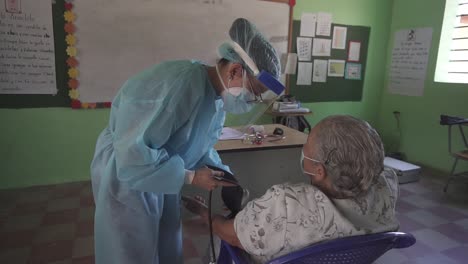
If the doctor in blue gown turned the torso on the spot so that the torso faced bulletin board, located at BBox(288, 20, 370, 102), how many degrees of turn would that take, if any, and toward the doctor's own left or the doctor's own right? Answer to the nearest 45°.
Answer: approximately 45° to the doctor's own left

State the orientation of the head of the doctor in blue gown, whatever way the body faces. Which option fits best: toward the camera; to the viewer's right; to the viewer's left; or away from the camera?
to the viewer's right

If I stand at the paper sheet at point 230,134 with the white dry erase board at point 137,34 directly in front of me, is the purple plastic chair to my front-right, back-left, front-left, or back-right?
back-left

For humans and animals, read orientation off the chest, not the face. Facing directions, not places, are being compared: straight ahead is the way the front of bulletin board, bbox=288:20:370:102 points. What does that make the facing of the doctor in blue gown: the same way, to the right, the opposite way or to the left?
to the left

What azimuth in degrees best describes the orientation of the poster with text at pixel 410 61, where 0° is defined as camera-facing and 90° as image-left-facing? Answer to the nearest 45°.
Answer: approximately 45°

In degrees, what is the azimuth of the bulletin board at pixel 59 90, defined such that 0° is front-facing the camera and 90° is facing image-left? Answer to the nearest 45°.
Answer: approximately 0°

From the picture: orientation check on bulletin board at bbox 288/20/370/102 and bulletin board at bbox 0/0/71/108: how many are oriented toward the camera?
2

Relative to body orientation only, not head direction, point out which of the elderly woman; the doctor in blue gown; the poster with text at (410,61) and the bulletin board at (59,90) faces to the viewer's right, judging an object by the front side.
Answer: the doctor in blue gown

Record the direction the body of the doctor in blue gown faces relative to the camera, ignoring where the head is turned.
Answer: to the viewer's right

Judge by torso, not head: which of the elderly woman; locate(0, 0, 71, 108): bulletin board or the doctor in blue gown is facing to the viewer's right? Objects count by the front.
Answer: the doctor in blue gown

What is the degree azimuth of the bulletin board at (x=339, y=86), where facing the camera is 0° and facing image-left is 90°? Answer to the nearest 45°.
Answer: approximately 0°

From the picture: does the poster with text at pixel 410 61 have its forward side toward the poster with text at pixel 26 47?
yes
